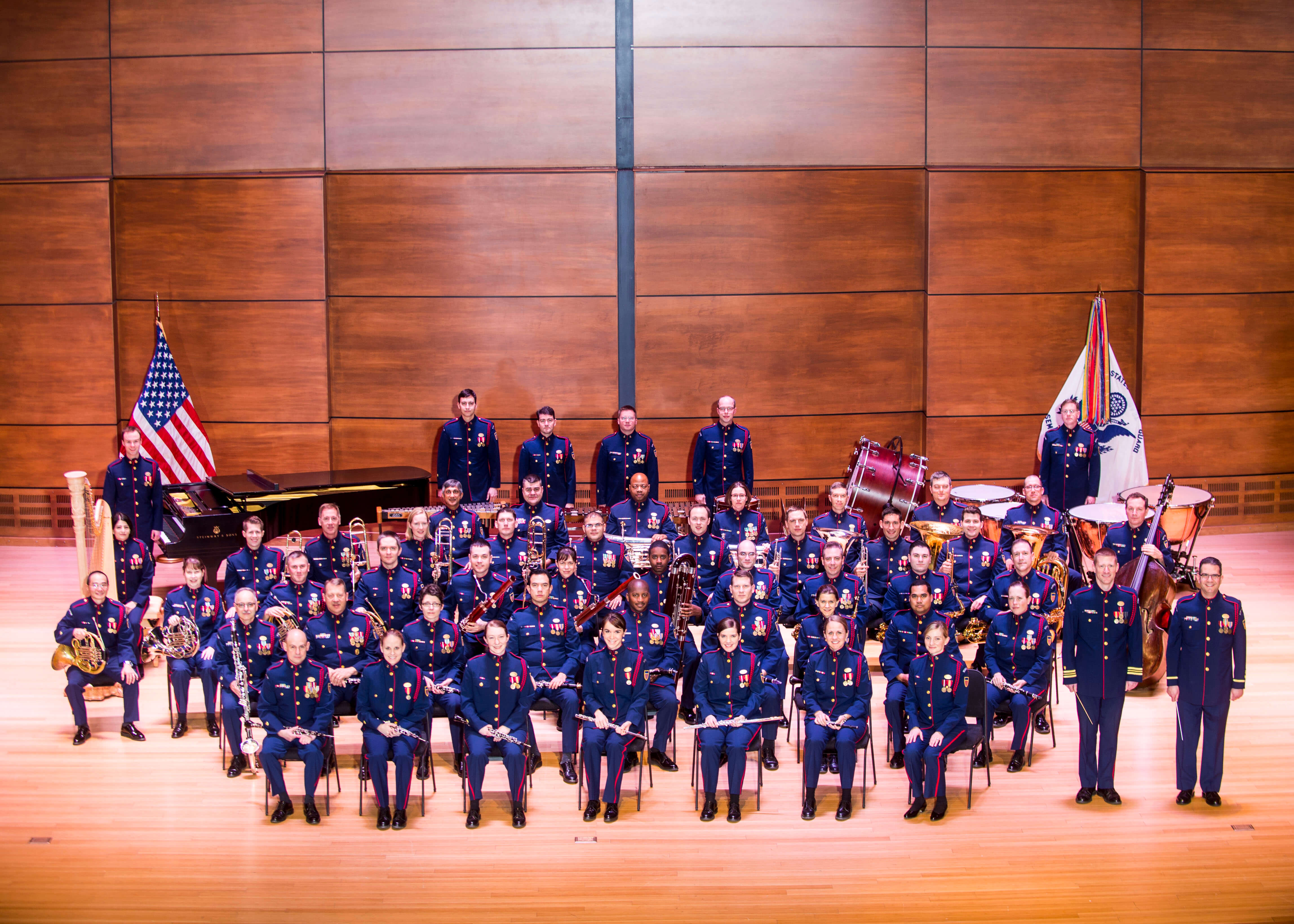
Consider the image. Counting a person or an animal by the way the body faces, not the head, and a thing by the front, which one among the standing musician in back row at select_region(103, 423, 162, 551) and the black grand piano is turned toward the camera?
the standing musician in back row

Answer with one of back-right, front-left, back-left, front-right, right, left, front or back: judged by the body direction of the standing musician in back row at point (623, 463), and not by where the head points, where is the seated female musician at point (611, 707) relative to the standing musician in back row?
front

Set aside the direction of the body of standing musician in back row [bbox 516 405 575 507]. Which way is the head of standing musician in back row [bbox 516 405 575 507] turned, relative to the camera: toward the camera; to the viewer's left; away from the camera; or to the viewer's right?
toward the camera

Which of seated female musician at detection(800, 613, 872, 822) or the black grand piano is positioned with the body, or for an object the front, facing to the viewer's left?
the black grand piano

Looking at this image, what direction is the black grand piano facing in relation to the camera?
to the viewer's left

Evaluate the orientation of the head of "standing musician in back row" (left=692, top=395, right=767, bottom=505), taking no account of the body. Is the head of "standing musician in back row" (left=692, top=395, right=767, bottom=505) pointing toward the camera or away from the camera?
toward the camera

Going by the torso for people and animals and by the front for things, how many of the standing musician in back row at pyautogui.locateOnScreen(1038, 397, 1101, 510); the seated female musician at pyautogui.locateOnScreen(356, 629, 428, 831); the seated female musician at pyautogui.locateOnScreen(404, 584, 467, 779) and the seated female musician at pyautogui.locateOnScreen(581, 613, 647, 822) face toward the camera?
4

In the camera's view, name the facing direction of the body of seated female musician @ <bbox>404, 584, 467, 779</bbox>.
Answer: toward the camera

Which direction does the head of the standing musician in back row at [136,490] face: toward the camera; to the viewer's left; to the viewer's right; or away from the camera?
toward the camera

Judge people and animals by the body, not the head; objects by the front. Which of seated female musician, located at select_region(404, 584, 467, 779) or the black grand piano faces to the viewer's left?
the black grand piano

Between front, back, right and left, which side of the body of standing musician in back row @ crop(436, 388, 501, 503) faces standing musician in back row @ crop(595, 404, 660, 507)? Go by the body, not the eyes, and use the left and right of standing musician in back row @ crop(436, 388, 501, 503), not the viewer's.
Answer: left

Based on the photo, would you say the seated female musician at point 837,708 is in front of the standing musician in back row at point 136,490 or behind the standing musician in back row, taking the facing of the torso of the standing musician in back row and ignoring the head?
in front

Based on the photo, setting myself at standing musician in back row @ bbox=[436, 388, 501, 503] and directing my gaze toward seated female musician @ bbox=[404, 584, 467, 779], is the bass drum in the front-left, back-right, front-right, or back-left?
front-left

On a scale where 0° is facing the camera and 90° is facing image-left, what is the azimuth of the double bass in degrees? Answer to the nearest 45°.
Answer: approximately 45°

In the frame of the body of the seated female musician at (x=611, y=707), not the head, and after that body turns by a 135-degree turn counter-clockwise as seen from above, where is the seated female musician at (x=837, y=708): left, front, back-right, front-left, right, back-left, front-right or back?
front-right

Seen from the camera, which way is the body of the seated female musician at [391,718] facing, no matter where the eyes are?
toward the camera

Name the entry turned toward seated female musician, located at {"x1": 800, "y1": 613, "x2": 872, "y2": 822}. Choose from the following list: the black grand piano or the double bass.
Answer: the double bass

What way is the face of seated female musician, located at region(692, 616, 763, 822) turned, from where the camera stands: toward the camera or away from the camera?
toward the camera
